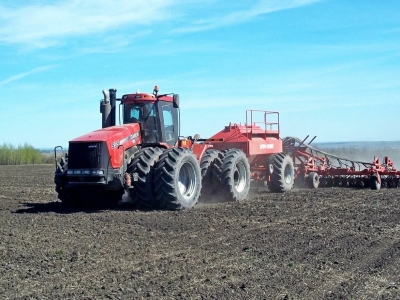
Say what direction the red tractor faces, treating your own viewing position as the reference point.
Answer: facing the viewer and to the left of the viewer
